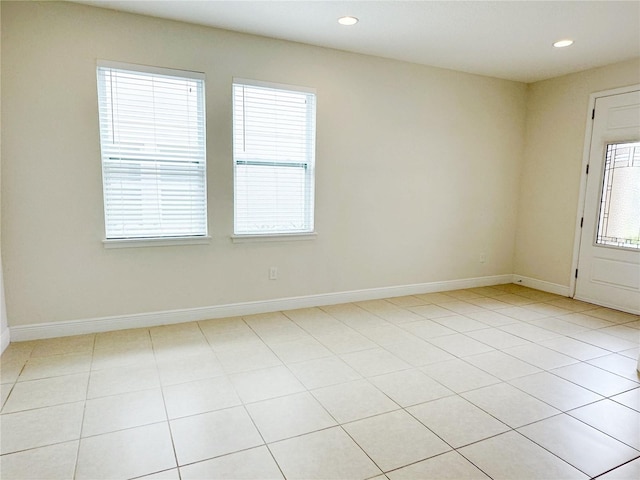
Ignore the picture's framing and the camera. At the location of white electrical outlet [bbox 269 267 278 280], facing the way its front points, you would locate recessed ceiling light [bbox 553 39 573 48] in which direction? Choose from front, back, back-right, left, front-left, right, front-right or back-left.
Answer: left

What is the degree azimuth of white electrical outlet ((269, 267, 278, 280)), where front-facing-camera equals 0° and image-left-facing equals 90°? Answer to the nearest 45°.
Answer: approximately 0°

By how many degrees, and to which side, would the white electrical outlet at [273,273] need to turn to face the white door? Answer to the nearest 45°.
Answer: approximately 90° to its left
